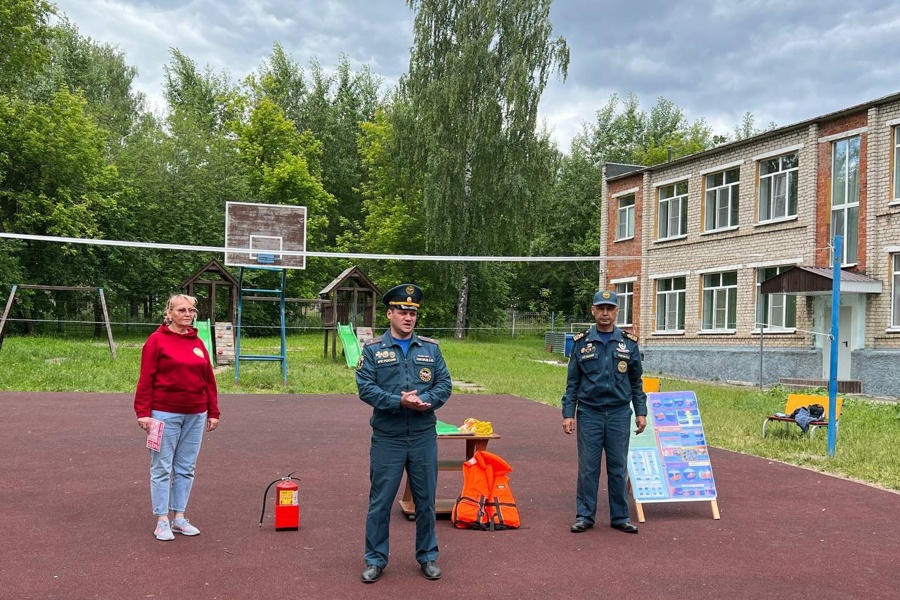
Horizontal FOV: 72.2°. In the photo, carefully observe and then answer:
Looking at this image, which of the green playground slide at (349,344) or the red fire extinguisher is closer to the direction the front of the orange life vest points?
the red fire extinguisher

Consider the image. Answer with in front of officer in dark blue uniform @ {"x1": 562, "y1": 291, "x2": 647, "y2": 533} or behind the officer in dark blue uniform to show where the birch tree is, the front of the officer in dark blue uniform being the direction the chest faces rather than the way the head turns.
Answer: behind

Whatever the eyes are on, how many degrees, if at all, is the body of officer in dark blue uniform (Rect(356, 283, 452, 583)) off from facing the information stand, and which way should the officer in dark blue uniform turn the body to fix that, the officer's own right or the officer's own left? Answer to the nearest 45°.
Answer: approximately 135° to the officer's own left

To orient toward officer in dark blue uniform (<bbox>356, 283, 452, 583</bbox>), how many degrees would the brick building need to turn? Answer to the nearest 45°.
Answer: approximately 45° to its left

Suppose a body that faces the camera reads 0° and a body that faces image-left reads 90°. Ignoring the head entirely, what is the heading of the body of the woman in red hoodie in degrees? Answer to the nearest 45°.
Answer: approximately 315°

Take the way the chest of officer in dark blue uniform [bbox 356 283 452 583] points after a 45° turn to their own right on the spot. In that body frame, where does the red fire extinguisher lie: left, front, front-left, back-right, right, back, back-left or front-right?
right

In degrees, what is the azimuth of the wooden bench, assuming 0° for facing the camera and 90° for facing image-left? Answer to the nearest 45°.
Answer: approximately 45°

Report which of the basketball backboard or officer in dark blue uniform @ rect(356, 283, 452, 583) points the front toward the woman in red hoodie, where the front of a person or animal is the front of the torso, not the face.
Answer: the basketball backboard

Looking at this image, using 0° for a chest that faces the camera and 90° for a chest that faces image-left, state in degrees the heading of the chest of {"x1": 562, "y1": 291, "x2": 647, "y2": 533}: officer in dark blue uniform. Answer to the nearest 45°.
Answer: approximately 0°

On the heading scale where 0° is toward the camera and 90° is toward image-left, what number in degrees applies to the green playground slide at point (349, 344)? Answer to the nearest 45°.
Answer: approximately 315°

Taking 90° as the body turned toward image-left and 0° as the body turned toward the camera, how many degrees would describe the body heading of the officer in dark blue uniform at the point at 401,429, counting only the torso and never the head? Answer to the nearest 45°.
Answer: approximately 0°
